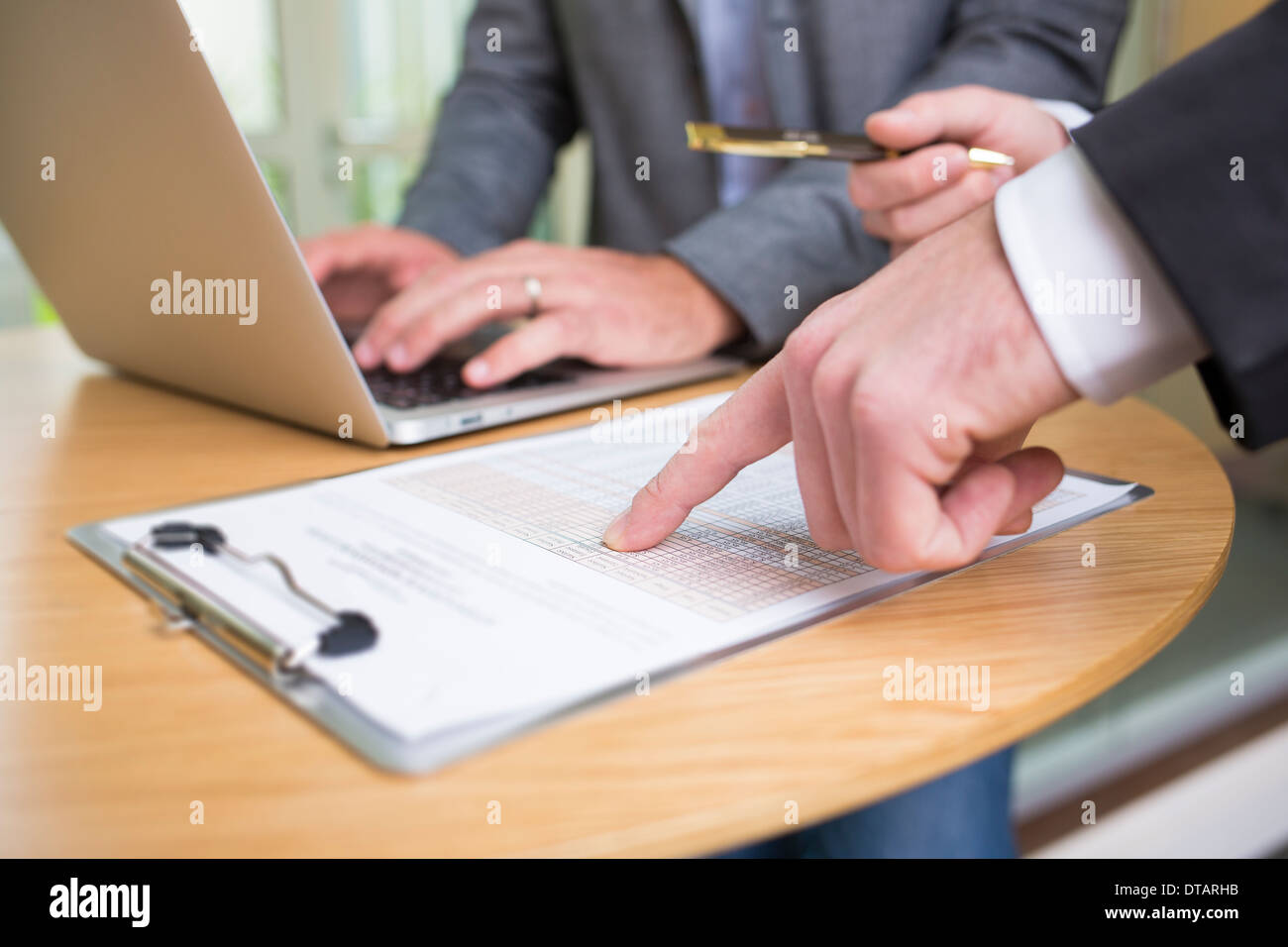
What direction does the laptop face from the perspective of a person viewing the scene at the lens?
facing away from the viewer and to the right of the viewer
